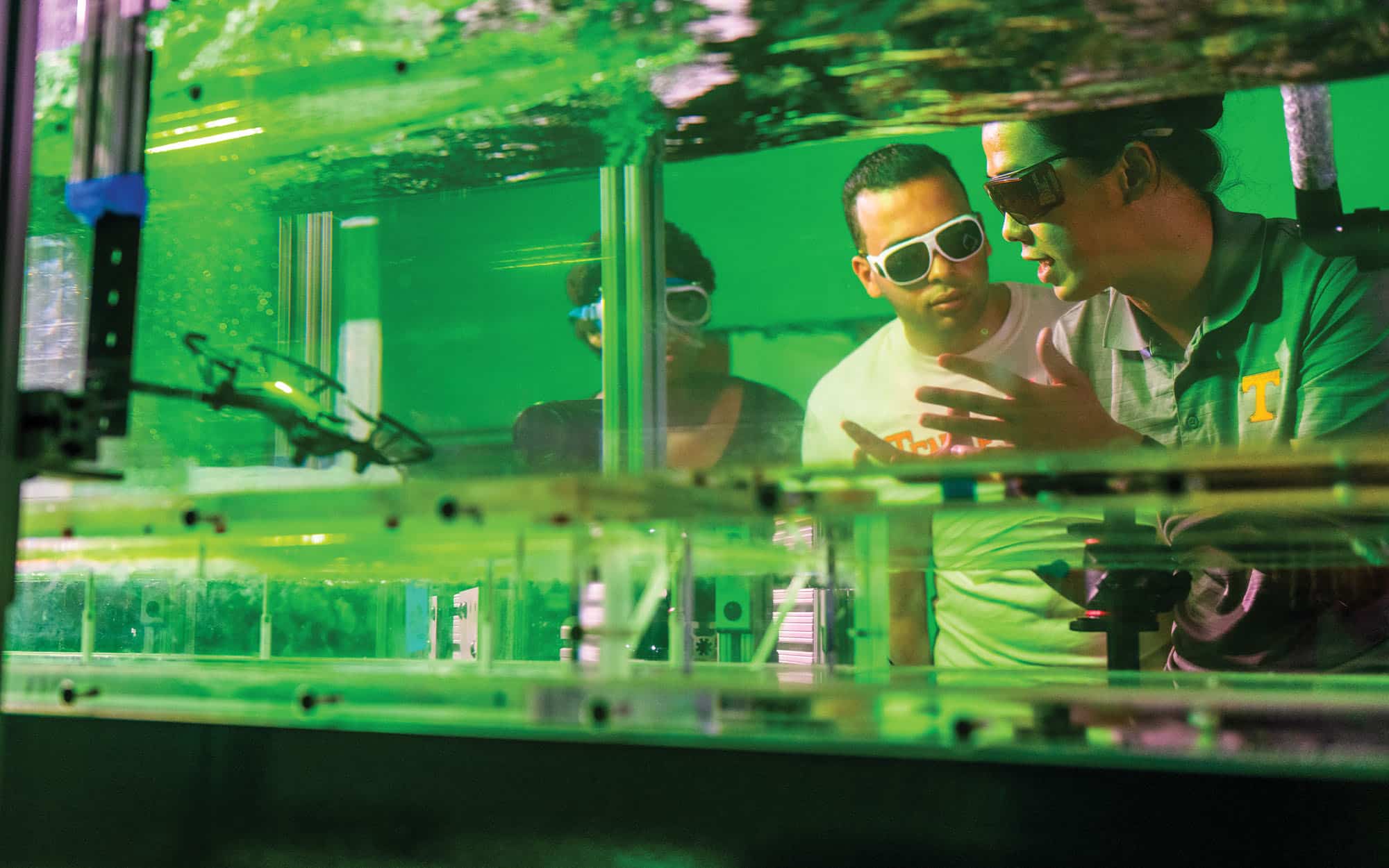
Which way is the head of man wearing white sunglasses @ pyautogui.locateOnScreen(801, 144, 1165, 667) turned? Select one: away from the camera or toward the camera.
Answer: toward the camera

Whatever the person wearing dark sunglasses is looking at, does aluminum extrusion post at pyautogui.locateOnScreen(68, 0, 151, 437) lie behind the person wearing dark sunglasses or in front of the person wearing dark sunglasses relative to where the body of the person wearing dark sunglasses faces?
in front

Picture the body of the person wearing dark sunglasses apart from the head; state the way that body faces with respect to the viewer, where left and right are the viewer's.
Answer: facing the viewer and to the left of the viewer

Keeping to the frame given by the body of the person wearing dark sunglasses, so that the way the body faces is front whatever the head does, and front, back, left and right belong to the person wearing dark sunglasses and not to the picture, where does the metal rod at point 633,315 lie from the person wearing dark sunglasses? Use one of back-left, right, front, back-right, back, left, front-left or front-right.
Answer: front-right

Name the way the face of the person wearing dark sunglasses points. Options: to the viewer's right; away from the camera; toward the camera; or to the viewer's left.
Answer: to the viewer's left

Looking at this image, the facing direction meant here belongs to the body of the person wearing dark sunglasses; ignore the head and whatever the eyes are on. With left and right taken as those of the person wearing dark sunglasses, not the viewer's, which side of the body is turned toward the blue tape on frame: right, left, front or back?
front
